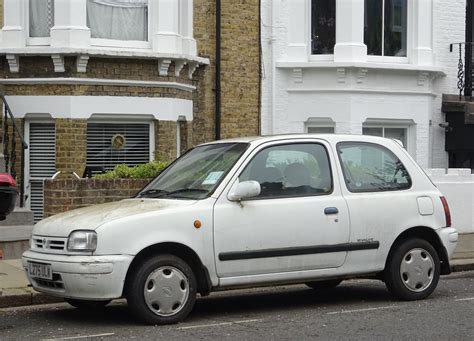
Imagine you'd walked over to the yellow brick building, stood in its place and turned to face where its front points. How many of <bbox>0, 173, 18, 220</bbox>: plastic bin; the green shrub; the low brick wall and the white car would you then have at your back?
0

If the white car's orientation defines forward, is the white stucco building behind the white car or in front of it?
behind

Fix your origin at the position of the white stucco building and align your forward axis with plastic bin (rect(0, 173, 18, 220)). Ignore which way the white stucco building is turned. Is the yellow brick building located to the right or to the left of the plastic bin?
right

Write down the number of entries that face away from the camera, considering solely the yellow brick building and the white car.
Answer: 0

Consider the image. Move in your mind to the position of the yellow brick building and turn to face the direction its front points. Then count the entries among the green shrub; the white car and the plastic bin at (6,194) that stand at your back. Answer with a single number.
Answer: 0

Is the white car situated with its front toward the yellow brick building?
no

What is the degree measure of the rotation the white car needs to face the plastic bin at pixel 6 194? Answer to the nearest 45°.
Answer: approximately 45° to its right

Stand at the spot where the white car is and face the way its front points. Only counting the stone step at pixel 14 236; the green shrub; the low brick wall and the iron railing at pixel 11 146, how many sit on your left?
0

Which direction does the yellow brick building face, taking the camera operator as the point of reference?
facing the viewer

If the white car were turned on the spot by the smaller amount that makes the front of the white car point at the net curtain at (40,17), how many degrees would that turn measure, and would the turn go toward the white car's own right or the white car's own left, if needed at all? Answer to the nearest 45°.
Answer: approximately 90° to the white car's own right

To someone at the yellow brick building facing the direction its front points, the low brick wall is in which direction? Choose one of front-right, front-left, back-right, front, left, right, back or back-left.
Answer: front

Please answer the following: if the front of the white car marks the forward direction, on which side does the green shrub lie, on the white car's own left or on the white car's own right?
on the white car's own right

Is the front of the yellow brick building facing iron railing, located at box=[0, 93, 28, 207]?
no
